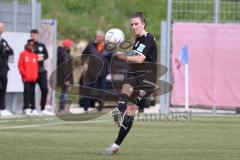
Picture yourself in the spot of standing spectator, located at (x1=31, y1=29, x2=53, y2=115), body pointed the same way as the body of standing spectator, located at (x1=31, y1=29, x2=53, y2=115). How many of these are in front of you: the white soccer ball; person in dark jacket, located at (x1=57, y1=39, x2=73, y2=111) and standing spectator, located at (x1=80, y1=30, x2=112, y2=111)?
1

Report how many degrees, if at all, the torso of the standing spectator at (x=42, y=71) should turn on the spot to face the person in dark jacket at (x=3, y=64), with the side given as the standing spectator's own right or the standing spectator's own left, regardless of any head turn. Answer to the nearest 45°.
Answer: approximately 45° to the standing spectator's own right

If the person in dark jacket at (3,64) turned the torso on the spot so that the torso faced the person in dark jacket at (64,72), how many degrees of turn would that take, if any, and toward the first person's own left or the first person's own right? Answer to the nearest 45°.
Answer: approximately 90° to the first person's own left

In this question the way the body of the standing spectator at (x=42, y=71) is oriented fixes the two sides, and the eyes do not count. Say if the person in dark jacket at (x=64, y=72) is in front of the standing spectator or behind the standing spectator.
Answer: behind

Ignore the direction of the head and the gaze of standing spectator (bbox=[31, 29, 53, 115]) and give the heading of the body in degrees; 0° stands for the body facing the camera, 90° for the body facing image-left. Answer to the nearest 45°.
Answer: approximately 0°

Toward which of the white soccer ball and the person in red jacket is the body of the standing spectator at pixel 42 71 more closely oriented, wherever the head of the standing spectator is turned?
the white soccer ball

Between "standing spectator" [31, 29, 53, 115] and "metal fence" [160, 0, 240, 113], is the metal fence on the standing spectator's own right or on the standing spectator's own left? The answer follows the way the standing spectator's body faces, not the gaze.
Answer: on the standing spectator's own left

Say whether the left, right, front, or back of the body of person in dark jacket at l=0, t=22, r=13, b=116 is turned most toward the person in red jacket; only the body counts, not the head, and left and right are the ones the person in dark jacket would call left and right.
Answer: left
